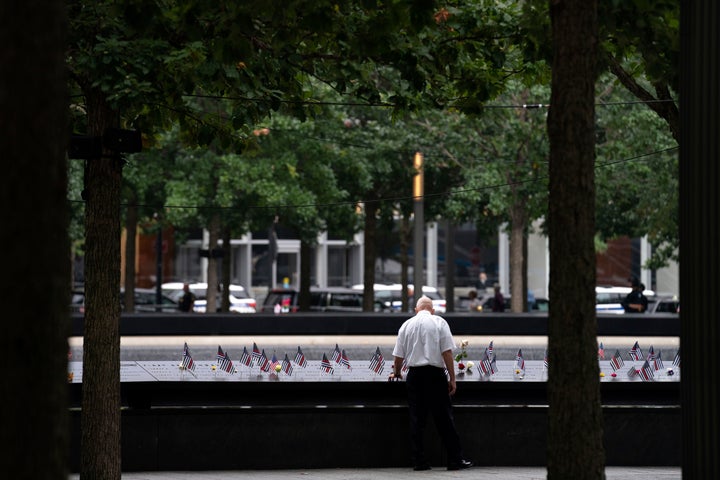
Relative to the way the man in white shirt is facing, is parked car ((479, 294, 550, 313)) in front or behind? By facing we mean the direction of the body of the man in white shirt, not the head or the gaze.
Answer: in front

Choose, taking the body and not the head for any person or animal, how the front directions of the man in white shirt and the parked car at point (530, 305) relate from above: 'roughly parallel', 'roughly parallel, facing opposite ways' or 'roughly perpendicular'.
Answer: roughly perpendicular

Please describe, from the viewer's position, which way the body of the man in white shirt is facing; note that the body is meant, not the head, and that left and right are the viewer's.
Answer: facing away from the viewer

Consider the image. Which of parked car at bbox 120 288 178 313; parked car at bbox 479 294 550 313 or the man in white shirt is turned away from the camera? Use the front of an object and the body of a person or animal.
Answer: the man in white shirt

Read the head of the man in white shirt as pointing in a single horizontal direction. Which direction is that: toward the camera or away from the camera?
away from the camera

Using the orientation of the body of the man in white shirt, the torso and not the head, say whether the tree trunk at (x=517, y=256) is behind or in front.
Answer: in front

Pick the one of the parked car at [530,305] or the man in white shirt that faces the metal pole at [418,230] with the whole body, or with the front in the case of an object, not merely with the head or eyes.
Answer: the man in white shirt
